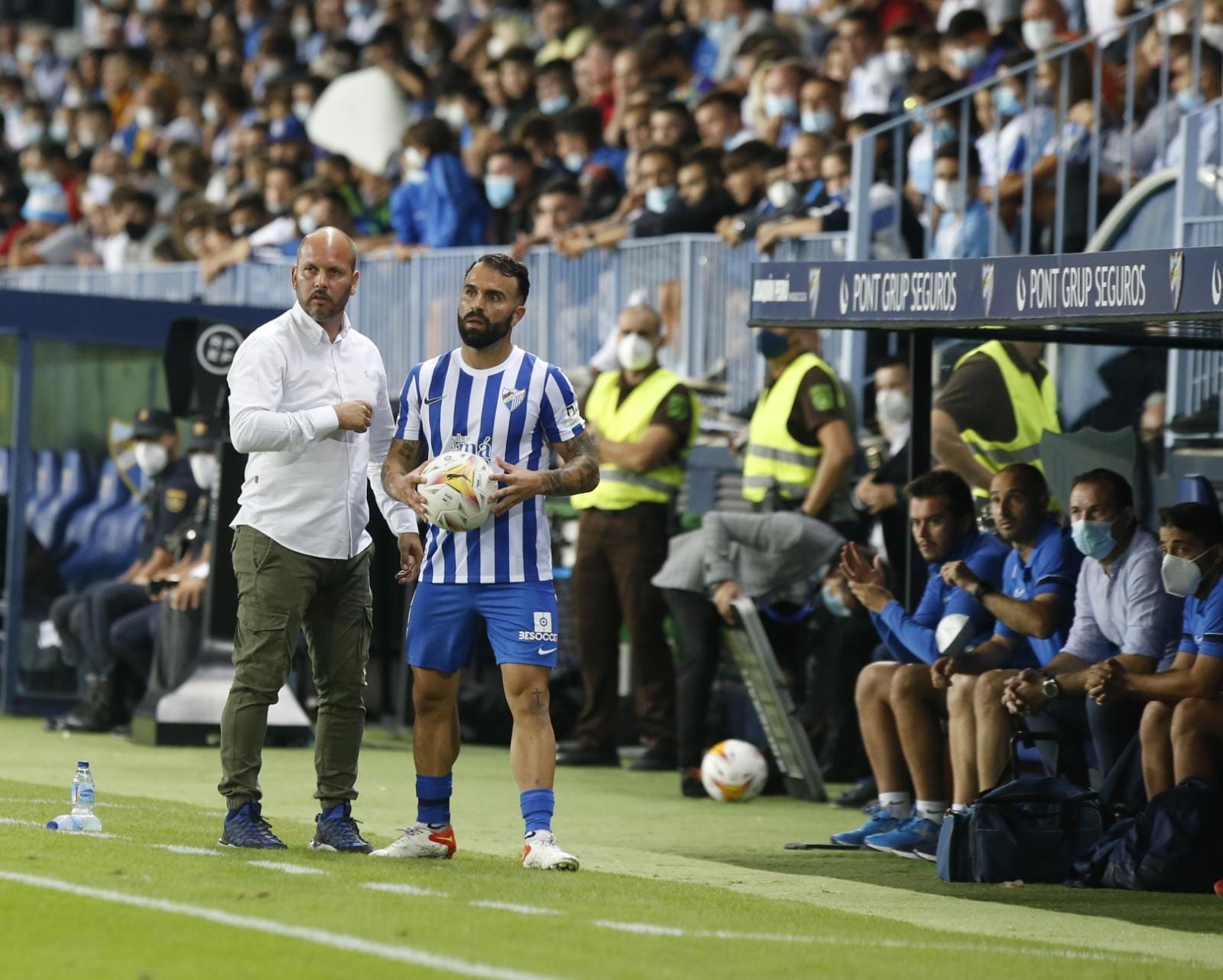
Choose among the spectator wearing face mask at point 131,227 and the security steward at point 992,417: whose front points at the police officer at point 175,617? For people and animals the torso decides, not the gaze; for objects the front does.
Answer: the spectator wearing face mask

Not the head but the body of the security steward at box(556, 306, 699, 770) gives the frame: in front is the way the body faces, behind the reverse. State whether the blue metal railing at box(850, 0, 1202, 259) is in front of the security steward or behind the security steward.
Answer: behind

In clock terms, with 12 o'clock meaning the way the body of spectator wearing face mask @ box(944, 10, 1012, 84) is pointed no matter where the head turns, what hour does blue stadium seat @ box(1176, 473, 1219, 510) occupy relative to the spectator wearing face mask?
The blue stadium seat is roughly at 10 o'clock from the spectator wearing face mask.

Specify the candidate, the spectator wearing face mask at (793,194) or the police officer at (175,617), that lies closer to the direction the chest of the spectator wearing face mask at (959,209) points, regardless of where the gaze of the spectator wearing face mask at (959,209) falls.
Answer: the police officer

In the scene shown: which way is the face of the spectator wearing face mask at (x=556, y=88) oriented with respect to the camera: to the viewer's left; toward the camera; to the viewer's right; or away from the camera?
toward the camera

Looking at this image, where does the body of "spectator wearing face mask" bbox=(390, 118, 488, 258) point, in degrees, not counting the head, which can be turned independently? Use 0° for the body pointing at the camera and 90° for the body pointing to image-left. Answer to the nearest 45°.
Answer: approximately 45°

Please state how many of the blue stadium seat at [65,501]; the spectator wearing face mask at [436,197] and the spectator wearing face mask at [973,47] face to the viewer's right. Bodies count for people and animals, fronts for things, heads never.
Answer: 0

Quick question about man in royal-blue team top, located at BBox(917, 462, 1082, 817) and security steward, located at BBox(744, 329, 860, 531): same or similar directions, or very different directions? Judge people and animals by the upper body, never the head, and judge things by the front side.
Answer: same or similar directions

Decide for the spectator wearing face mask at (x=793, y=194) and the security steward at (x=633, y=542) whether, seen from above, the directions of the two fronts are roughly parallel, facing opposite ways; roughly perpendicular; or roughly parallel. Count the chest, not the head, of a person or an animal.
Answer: roughly parallel

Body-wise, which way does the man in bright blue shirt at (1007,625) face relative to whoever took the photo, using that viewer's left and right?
facing the viewer and to the left of the viewer

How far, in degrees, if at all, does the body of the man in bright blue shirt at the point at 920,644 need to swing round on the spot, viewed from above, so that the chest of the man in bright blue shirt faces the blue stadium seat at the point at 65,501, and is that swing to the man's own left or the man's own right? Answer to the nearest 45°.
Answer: approximately 90° to the man's own right

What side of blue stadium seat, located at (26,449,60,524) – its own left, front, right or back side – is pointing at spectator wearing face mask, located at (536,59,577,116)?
back

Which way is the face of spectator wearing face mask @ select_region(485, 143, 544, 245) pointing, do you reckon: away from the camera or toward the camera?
toward the camera

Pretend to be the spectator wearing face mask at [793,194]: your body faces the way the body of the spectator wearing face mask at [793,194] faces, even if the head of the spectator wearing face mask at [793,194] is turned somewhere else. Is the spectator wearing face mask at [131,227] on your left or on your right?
on your right

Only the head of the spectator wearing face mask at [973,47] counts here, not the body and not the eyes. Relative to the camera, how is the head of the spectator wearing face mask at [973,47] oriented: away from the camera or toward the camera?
toward the camera
